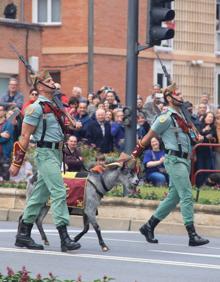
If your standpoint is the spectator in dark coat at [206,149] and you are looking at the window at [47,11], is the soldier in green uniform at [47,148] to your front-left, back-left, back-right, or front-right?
back-left

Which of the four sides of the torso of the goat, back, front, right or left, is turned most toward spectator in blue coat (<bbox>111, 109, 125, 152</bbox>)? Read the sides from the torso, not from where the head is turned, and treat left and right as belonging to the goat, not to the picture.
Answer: left

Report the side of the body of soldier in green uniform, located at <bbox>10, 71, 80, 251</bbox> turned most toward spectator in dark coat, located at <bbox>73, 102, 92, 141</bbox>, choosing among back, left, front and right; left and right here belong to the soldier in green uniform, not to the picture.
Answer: left

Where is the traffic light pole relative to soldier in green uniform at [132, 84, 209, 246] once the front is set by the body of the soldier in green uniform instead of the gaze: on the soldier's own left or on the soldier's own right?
on the soldier's own left

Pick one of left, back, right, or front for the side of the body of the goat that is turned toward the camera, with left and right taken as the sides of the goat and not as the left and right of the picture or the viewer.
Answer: right
